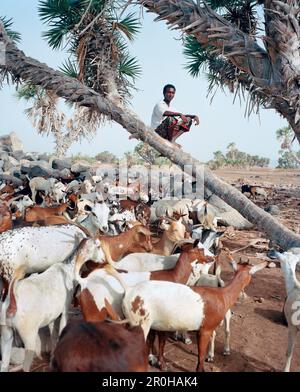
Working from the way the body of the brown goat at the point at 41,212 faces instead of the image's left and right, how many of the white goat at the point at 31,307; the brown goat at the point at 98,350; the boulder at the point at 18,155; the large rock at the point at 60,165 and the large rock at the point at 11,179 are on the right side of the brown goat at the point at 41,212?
2

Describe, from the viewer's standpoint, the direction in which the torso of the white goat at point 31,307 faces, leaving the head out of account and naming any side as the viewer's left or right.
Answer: facing away from the viewer and to the right of the viewer

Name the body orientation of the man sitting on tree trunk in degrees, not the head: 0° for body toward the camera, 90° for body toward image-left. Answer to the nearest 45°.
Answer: approximately 315°

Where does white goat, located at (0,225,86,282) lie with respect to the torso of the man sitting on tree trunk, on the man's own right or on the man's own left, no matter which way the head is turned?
on the man's own right

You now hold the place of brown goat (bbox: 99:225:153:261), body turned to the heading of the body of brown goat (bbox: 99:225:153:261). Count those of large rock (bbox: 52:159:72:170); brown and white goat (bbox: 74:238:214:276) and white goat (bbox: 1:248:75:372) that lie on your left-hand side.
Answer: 1

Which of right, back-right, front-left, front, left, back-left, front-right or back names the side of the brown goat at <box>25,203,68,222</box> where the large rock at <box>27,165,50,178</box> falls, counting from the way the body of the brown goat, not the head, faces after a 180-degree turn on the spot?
right
